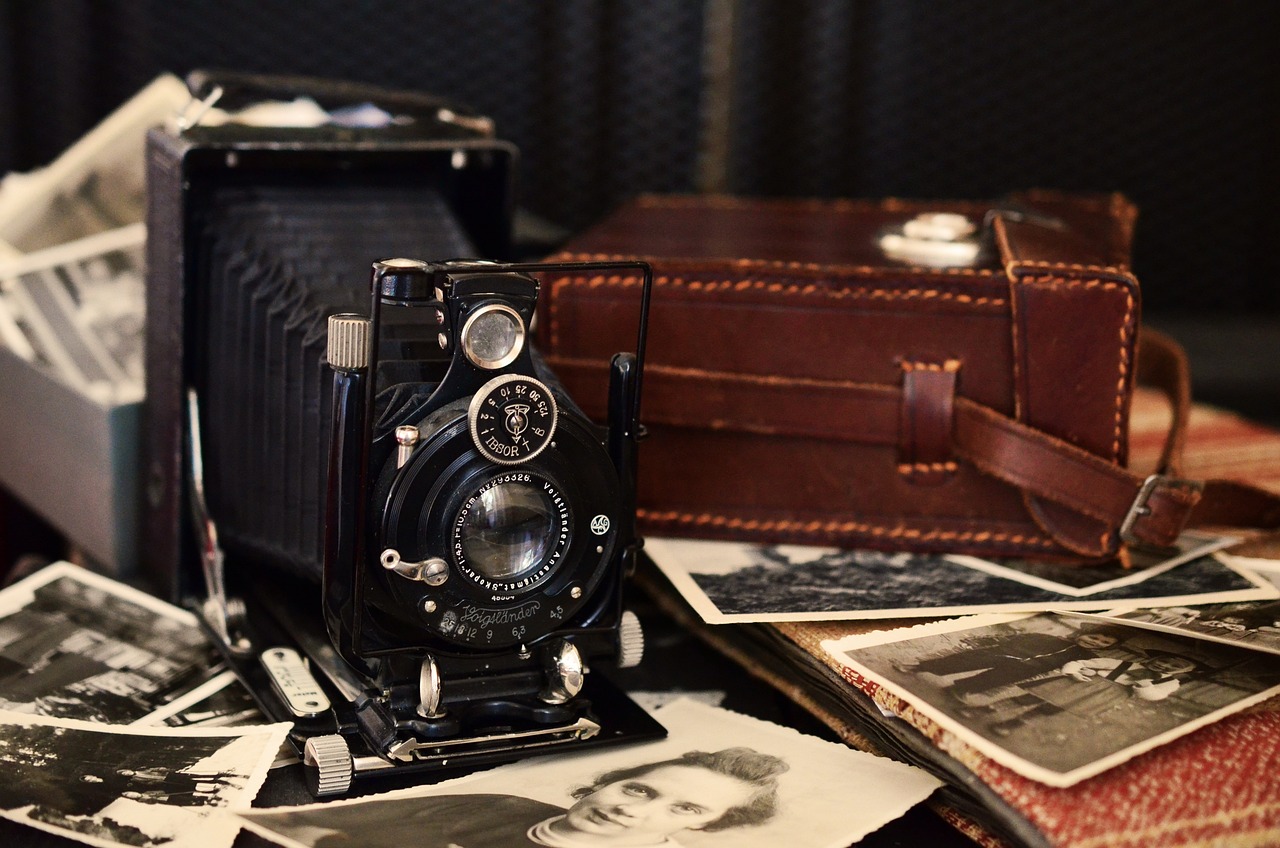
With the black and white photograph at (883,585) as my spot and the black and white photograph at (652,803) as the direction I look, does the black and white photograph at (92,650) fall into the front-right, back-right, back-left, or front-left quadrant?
front-right

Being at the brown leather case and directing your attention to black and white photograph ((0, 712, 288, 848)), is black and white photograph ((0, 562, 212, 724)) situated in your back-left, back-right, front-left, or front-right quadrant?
front-right

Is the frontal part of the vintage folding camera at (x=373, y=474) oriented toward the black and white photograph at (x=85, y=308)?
no

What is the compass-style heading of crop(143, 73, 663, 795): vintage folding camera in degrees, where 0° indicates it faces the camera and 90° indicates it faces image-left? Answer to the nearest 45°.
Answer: approximately 315°
